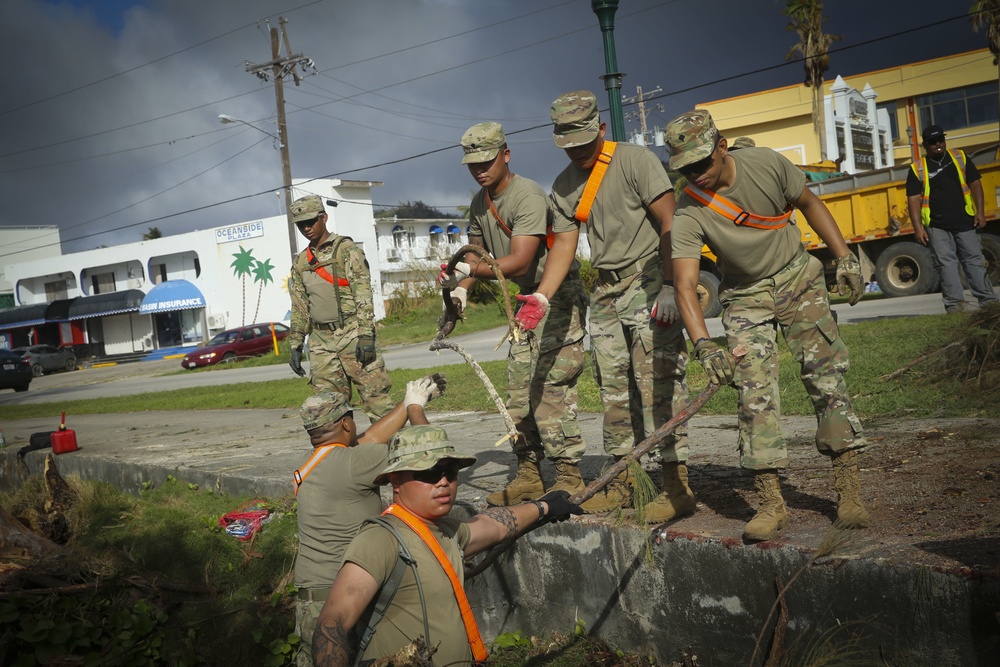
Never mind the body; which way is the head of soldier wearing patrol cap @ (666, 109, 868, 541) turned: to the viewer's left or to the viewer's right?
to the viewer's left

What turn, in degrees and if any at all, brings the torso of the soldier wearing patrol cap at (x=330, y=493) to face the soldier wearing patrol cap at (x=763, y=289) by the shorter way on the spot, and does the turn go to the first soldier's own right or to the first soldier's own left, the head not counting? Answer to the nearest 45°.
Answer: approximately 45° to the first soldier's own right

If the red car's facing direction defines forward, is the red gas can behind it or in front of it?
in front

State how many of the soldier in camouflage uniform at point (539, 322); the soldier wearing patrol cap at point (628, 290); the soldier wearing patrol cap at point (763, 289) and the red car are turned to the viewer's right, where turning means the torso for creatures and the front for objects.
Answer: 0

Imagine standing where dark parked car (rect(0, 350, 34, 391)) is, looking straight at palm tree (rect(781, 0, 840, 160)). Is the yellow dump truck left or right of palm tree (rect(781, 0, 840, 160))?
right

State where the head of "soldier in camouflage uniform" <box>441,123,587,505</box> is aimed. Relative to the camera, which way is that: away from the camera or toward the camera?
toward the camera

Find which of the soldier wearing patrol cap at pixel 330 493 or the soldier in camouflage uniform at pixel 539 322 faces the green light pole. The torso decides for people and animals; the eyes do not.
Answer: the soldier wearing patrol cap

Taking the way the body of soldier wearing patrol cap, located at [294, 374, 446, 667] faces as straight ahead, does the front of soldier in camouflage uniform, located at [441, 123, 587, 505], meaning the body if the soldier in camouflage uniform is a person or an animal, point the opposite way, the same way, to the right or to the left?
the opposite way

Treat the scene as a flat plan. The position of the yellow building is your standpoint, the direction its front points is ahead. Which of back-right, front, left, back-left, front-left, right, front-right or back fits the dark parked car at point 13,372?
front

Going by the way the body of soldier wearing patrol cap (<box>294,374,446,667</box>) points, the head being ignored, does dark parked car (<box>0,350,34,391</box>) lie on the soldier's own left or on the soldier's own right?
on the soldier's own left

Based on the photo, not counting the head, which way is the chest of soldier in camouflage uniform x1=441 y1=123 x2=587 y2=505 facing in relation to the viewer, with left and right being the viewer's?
facing the viewer and to the left of the viewer

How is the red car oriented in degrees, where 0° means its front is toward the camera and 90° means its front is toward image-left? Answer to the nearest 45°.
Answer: approximately 45°

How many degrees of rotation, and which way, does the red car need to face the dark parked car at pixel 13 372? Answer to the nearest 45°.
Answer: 0° — it already faces it

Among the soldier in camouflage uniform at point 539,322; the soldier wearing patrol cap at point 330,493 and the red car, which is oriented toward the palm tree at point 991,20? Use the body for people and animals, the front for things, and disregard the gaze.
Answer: the soldier wearing patrol cap

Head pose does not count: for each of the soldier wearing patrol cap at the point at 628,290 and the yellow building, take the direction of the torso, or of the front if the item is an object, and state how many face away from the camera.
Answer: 0

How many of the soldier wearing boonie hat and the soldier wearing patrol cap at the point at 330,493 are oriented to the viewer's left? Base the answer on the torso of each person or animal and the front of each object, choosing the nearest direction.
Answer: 0

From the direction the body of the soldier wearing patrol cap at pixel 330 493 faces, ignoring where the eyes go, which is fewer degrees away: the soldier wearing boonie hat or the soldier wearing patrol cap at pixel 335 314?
the soldier wearing patrol cap

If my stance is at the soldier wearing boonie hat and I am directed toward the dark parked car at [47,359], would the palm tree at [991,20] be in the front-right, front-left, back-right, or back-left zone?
front-right
